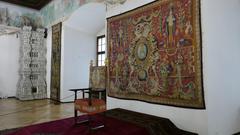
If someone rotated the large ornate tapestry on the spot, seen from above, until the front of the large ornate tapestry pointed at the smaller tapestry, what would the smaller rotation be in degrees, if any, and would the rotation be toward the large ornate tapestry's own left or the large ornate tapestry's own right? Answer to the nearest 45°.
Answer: approximately 90° to the large ornate tapestry's own right

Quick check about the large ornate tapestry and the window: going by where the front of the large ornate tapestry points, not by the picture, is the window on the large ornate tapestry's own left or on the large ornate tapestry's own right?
on the large ornate tapestry's own right

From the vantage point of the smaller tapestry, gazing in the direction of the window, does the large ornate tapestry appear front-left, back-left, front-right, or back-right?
front-right

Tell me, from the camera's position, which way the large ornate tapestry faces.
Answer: facing the viewer and to the left of the viewer

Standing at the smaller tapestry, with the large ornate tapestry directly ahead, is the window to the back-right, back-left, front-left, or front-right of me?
front-left

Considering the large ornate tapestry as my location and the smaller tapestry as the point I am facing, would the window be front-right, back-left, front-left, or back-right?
front-right

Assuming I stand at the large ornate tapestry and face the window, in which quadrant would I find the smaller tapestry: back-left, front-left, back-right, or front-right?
front-left
